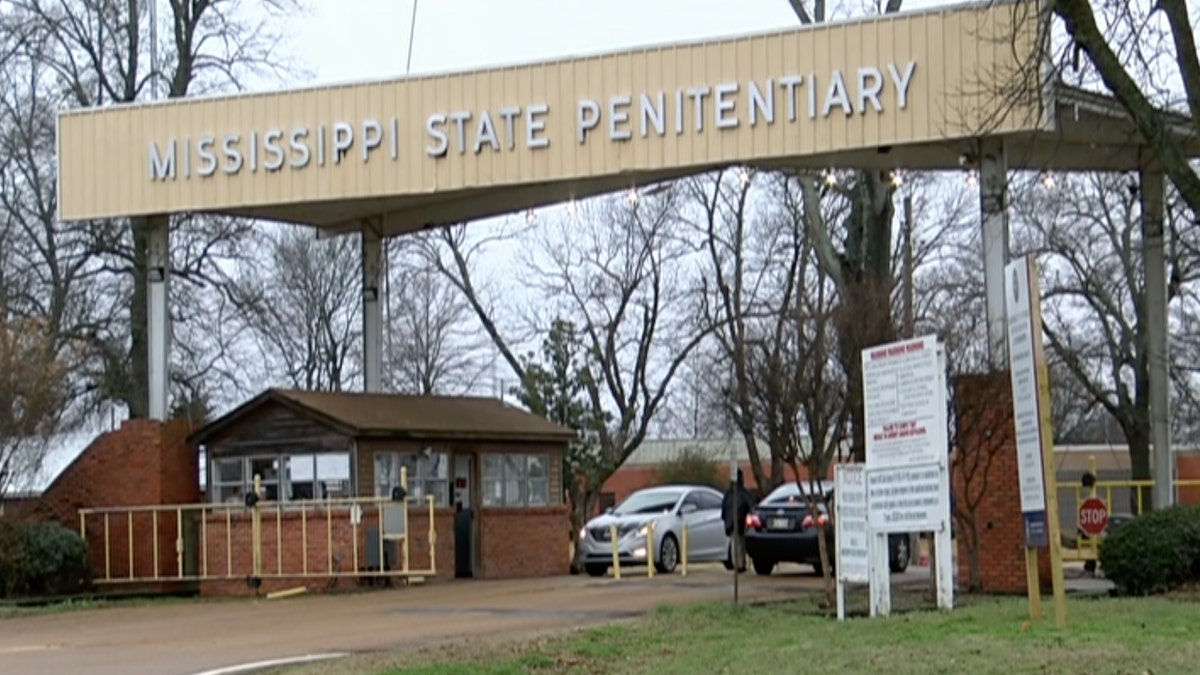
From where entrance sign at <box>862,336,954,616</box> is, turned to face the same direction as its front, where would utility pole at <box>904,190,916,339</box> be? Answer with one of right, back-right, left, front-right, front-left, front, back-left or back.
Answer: back-right

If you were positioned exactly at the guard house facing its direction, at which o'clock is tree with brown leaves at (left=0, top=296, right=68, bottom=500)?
The tree with brown leaves is roughly at 4 o'clock from the guard house.

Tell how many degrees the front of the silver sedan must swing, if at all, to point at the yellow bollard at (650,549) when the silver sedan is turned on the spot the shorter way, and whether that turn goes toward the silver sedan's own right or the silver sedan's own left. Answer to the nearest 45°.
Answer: approximately 45° to the silver sedan's own left

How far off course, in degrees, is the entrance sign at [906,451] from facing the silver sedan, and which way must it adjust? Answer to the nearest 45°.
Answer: approximately 135° to its right

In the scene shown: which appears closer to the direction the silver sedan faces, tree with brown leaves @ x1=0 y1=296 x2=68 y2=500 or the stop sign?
the tree with brown leaves

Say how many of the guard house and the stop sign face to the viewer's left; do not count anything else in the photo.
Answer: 0

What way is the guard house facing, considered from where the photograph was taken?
facing the viewer and to the right of the viewer

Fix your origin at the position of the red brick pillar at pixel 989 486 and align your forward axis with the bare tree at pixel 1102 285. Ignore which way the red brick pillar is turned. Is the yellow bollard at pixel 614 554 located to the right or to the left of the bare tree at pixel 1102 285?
left

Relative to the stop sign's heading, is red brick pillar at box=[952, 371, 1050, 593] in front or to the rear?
in front

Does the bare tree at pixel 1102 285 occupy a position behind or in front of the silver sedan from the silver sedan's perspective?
behind

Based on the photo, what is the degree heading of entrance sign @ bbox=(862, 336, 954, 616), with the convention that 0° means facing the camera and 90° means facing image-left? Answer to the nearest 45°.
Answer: approximately 45°

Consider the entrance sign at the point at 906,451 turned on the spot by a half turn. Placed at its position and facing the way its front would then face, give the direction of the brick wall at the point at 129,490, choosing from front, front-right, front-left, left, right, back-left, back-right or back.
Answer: left

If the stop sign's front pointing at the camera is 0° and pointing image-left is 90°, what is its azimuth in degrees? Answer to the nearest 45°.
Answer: approximately 0°

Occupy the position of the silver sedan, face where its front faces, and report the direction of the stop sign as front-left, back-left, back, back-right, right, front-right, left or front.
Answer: left

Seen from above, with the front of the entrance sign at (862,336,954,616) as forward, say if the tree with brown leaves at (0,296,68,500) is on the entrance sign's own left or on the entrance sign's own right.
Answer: on the entrance sign's own right
